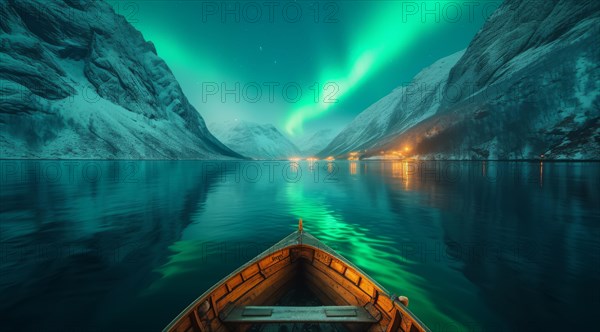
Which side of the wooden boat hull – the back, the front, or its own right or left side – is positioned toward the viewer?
back
